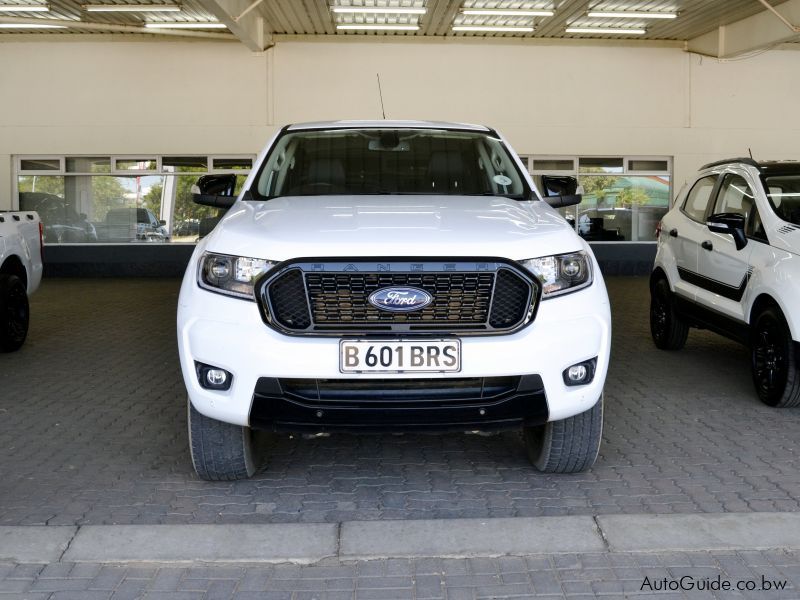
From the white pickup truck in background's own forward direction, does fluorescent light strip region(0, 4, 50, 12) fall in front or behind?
behind

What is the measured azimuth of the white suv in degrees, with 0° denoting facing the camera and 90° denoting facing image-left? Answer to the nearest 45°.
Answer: approximately 315°

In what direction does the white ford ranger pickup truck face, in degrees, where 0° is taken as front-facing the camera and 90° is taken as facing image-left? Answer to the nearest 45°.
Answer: approximately 0°
